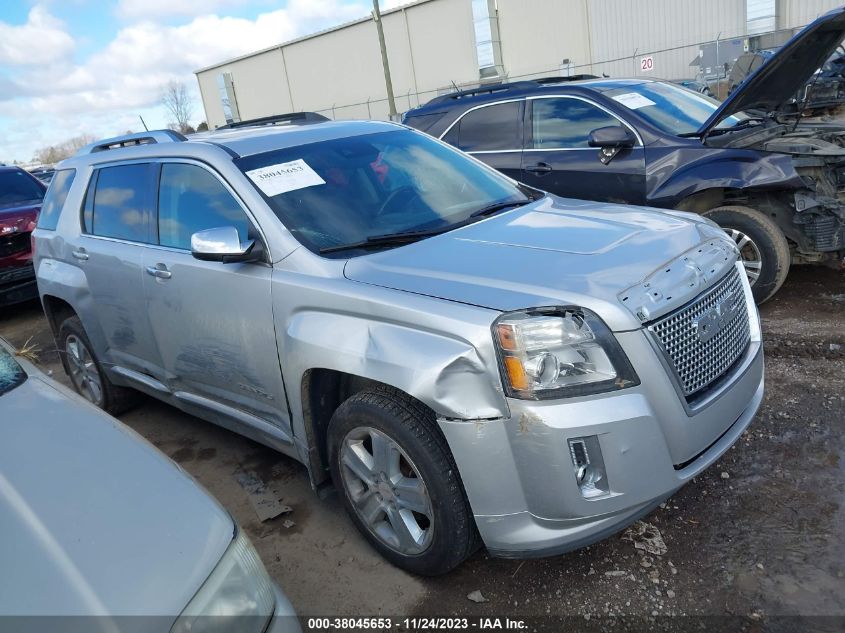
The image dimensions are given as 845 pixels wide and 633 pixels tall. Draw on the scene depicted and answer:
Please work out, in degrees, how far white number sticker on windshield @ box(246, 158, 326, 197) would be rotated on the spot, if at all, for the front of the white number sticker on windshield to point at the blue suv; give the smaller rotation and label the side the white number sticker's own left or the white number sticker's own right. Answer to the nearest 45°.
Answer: approximately 90° to the white number sticker's own left

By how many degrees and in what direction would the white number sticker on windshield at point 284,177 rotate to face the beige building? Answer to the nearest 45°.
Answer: approximately 135° to its left

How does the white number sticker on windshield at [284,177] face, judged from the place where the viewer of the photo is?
facing the viewer and to the right of the viewer

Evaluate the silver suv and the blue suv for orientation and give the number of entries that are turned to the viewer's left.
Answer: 0

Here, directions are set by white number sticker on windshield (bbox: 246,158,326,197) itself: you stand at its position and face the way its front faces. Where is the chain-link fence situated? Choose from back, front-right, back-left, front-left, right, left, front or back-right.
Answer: left

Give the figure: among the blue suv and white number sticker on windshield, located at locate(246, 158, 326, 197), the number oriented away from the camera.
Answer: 0

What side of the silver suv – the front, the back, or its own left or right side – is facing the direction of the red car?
back

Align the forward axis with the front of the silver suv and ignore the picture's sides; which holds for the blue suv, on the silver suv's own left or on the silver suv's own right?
on the silver suv's own left
